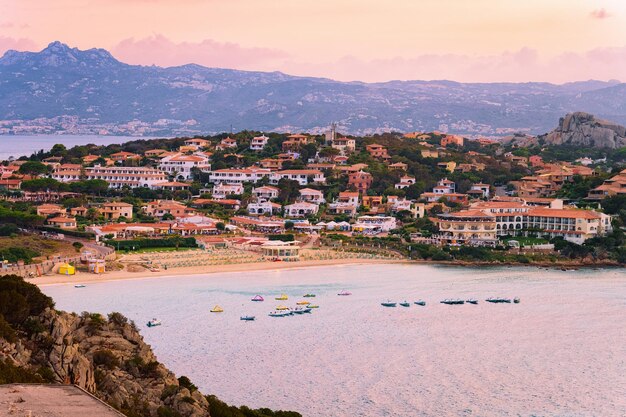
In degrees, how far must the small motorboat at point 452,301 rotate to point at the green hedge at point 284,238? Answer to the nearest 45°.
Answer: approximately 45° to its right

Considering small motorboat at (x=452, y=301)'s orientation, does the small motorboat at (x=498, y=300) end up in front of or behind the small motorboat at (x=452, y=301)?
behind

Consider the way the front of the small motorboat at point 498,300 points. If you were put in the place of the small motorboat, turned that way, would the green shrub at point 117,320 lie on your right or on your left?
on your left

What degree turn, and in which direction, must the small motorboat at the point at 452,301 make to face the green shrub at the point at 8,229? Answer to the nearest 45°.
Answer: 0° — it already faces it

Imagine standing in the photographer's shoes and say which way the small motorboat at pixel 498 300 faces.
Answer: facing to the left of the viewer

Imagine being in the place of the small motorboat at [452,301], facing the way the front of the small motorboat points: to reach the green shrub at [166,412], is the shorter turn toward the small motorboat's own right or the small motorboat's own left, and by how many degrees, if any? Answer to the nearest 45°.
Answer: approximately 90° to the small motorboat's own left

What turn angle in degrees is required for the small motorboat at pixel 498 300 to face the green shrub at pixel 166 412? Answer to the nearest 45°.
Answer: approximately 90° to its left

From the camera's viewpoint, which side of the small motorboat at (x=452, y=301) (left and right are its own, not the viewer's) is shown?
left

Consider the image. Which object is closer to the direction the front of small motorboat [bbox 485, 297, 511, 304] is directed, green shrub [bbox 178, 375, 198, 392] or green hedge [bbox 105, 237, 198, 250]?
the green hedge
